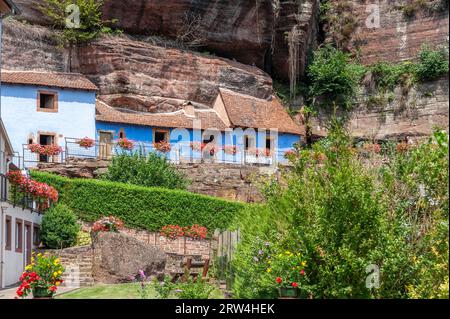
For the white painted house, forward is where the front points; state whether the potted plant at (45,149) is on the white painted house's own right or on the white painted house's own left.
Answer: on the white painted house's own left

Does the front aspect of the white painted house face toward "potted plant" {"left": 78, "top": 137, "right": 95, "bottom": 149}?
no

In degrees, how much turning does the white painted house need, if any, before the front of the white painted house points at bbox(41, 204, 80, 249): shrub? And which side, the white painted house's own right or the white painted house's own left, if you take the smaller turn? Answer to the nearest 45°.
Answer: approximately 45° to the white painted house's own left

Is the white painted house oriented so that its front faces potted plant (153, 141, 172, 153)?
no

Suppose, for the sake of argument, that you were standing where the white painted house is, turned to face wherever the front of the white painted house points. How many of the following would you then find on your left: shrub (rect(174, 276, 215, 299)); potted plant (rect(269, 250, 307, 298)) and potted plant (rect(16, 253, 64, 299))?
0

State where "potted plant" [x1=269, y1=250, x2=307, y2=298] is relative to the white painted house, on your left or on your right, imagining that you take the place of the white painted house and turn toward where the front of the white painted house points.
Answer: on your right

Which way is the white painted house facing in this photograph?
to the viewer's right

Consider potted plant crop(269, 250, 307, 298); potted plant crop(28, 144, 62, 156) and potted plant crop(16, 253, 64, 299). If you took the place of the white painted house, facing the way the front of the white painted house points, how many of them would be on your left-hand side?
1

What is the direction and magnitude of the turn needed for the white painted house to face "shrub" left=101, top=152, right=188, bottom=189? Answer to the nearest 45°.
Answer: approximately 45° to its left

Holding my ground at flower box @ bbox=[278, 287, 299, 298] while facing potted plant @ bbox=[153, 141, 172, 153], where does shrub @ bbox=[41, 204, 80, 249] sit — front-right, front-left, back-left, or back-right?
front-left
